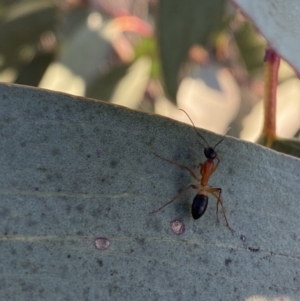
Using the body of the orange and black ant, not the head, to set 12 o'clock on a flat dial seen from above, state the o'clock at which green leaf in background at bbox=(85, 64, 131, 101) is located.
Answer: The green leaf in background is roughly at 11 o'clock from the orange and black ant.

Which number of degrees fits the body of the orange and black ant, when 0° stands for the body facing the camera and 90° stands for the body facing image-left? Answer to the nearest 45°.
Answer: approximately 180°

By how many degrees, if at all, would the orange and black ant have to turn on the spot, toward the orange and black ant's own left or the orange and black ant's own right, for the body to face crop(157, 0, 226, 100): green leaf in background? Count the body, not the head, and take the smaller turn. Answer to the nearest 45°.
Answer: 0° — it already faces it
